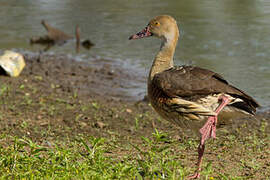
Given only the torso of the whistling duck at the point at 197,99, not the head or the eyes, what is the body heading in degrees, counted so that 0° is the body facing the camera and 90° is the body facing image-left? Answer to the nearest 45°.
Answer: approximately 90°

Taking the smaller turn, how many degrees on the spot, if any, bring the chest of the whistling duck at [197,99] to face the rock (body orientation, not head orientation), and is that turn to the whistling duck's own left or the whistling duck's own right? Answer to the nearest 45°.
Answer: approximately 45° to the whistling duck's own right
